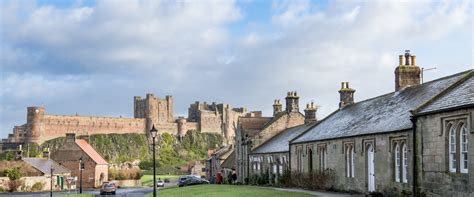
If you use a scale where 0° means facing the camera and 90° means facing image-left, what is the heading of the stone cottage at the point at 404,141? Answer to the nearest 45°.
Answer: approximately 45°
